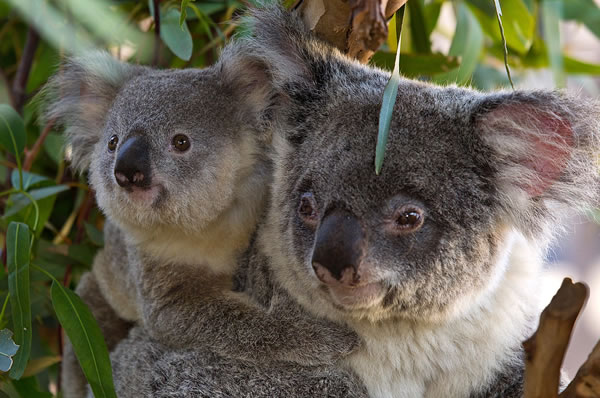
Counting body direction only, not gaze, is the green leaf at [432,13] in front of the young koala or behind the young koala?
behind

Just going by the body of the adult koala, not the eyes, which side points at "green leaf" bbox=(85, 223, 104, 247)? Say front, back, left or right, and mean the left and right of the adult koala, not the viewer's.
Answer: right

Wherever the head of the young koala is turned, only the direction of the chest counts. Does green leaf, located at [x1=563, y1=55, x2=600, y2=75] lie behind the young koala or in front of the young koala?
behind

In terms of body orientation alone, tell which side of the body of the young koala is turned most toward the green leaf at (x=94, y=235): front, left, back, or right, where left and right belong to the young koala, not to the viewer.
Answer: right

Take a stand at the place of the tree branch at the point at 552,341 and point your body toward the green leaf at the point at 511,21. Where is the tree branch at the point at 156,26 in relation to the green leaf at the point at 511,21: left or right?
left

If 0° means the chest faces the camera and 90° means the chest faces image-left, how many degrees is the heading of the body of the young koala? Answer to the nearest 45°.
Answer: approximately 45°
